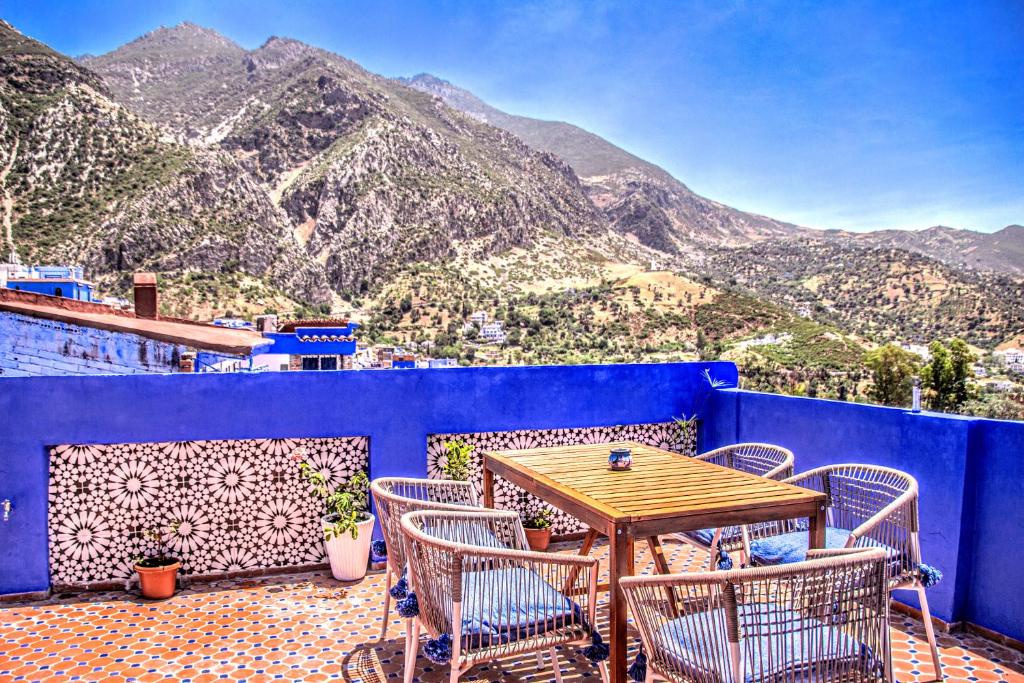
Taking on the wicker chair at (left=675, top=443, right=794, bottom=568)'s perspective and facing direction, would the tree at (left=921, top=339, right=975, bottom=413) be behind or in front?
behind

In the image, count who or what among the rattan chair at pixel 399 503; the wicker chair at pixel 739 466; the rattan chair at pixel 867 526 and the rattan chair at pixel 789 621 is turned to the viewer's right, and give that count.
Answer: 1

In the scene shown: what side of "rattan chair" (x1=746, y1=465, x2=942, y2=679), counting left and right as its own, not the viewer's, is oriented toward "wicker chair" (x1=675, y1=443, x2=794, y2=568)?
right

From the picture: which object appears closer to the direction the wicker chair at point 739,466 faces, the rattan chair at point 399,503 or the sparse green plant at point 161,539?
the rattan chair

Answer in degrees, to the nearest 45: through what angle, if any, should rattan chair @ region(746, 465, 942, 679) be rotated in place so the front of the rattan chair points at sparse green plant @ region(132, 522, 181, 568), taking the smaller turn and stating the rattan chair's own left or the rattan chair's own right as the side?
approximately 45° to the rattan chair's own right

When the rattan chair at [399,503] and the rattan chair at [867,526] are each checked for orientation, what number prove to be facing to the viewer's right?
1

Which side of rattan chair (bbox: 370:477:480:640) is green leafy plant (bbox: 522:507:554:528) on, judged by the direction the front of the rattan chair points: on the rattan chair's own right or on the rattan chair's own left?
on the rattan chair's own left

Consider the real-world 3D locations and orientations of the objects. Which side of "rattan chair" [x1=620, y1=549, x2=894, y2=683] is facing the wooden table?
front

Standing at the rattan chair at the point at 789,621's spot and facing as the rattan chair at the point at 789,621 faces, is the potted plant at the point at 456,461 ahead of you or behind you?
ahead

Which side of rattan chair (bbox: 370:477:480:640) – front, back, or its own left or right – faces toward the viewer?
right

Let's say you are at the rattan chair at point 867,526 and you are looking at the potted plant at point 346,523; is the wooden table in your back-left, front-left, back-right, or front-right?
front-left

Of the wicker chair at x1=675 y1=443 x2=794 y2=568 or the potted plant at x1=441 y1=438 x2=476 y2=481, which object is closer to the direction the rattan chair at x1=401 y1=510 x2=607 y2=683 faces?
the wicker chair

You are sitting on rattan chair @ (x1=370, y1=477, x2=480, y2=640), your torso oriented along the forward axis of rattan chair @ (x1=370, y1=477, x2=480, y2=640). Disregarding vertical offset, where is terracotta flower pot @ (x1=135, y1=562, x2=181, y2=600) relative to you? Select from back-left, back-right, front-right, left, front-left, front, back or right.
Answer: back-left

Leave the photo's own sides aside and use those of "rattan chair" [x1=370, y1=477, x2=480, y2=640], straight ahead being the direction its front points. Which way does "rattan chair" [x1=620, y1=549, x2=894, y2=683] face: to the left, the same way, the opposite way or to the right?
to the left

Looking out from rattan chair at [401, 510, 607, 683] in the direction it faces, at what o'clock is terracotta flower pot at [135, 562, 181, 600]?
The terracotta flower pot is roughly at 9 o'clock from the rattan chair.

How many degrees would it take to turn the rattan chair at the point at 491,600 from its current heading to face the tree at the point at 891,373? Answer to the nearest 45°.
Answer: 0° — it already faces it

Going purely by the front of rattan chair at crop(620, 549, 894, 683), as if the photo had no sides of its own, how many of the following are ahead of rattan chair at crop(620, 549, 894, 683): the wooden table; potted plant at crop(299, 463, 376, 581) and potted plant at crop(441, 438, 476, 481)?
3

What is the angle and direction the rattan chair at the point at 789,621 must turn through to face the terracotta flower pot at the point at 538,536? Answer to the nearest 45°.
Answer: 0° — it already faces it

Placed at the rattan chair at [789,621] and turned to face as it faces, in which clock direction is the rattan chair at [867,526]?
the rattan chair at [867,526] is roughly at 2 o'clock from the rattan chair at [789,621].

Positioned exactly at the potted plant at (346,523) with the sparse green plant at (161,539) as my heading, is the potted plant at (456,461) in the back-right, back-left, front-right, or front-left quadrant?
back-right
